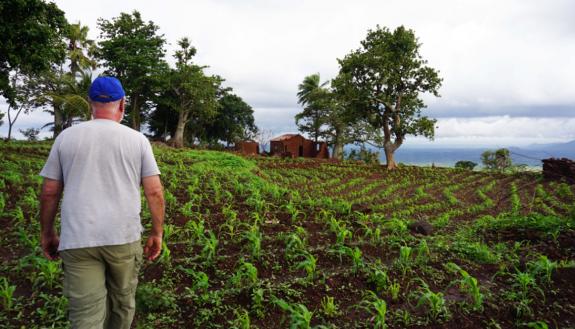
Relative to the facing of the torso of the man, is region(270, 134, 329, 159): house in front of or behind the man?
in front

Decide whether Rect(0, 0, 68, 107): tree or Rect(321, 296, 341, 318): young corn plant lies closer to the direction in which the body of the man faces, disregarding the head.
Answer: the tree

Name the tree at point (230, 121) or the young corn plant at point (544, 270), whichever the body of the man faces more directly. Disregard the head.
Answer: the tree

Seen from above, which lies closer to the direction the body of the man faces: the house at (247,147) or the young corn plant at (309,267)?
the house

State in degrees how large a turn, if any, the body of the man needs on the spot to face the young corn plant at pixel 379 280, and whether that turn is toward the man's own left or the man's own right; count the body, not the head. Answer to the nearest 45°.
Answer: approximately 90° to the man's own right

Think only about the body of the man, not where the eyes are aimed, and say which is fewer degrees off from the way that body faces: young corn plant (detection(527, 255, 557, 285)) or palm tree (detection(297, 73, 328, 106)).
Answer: the palm tree

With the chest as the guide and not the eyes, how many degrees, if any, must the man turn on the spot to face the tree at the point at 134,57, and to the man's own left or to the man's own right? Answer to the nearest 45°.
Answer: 0° — they already face it

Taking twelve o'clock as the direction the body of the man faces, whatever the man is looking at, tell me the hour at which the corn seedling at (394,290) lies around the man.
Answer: The corn seedling is roughly at 3 o'clock from the man.

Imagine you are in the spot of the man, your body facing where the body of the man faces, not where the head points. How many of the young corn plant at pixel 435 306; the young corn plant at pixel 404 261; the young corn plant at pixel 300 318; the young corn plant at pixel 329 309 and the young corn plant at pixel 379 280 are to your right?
5

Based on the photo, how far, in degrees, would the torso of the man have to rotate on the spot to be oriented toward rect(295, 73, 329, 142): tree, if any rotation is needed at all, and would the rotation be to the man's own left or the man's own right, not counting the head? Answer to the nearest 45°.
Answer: approximately 45° to the man's own right

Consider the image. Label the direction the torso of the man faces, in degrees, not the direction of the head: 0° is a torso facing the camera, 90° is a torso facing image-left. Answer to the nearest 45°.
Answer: approximately 180°

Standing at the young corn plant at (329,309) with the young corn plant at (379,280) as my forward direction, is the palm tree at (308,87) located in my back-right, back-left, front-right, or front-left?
front-left

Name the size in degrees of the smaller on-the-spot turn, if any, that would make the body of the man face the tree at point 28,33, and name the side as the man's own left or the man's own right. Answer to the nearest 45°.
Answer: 0° — they already face it

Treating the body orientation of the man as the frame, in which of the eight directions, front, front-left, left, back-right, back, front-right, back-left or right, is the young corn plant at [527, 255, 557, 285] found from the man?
right

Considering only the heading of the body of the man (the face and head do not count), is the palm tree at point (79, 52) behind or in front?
in front

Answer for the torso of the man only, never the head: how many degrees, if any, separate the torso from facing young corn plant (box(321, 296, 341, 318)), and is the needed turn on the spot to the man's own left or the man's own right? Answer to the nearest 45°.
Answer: approximately 90° to the man's own right

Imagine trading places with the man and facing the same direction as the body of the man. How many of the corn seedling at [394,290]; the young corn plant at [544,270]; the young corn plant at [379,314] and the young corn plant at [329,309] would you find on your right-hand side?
4

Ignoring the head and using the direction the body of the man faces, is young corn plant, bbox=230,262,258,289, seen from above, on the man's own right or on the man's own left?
on the man's own right

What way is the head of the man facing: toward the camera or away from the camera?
away from the camera
